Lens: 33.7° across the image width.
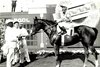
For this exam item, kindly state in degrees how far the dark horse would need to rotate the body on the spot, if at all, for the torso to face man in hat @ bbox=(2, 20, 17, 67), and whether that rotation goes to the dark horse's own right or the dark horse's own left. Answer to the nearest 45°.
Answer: approximately 45° to the dark horse's own left

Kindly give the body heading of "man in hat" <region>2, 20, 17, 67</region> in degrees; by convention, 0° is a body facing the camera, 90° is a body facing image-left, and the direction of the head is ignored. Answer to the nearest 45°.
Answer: approximately 315°

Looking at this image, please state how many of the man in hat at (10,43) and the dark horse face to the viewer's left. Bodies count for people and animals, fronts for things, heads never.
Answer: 1

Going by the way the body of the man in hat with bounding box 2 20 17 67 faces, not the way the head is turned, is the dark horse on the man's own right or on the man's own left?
on the man's own left

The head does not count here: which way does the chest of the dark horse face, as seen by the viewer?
to the viewer's left
